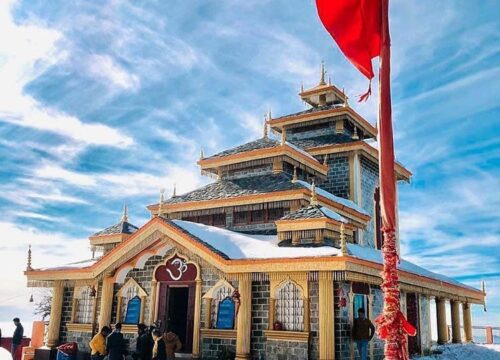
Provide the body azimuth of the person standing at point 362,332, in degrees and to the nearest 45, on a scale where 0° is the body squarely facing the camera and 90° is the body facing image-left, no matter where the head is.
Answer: approximately 0°

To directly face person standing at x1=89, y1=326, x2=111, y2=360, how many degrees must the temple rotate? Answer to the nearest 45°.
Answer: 0° — it already faces them

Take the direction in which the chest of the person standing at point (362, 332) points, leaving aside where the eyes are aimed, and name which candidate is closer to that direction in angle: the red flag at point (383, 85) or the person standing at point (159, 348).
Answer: the red flag

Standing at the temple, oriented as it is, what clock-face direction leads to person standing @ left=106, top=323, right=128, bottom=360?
The person standing is roughly at 12 o'clock from the temple.

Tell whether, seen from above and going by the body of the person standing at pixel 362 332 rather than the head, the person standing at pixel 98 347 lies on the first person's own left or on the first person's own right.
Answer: on the first person's own right

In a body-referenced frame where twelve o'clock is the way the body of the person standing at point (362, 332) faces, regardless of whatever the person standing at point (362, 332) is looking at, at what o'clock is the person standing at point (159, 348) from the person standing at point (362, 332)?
the person standing at point (159, 348) is roughly at 2 o'clock from the person standing at point (362, 332).

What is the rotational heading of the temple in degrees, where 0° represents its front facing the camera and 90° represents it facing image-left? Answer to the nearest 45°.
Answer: approximately 45°

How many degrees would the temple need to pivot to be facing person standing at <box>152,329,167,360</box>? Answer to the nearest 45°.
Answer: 0° — it already faces them

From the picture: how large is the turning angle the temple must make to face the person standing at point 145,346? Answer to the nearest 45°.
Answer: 0° — it already faces them

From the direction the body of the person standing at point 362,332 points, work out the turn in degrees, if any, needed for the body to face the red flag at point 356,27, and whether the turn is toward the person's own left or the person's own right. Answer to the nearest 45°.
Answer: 0° — they already face it

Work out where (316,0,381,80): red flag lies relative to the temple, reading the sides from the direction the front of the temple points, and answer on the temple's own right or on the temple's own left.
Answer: on the temple's own left
